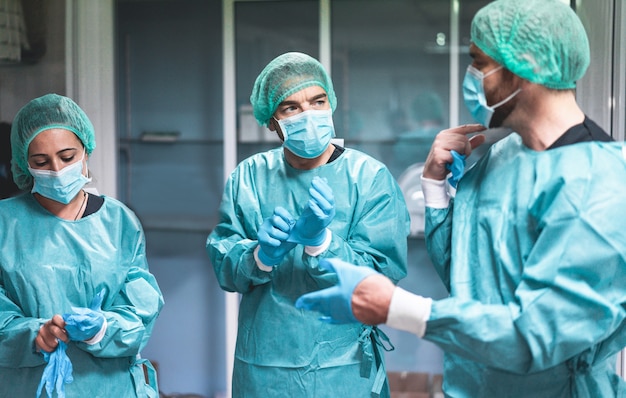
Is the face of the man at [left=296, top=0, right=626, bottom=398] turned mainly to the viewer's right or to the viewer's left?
to the viewer's left

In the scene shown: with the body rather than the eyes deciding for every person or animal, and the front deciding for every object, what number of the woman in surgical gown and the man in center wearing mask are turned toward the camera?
2

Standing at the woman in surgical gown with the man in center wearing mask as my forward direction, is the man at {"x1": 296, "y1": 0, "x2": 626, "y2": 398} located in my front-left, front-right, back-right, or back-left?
front-right

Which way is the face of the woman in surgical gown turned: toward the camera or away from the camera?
toward the camera

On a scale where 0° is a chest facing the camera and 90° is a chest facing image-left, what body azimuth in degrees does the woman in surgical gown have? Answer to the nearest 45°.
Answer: approximately 0°

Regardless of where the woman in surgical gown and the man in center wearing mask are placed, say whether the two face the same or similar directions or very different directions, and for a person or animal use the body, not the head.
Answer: same or similar directions

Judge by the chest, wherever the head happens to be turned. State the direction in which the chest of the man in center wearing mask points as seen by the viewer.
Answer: toward the camera

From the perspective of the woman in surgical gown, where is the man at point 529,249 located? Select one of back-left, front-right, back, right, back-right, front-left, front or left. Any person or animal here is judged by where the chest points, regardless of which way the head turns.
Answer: front-left
